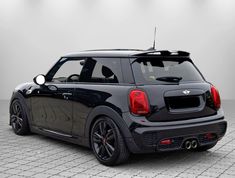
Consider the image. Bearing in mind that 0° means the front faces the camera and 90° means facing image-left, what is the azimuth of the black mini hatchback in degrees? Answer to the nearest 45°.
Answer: approximately 135°
